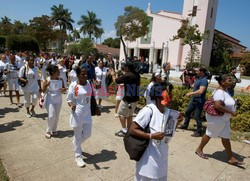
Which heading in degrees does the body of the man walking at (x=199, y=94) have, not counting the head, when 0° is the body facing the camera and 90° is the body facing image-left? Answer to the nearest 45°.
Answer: approximately 90°

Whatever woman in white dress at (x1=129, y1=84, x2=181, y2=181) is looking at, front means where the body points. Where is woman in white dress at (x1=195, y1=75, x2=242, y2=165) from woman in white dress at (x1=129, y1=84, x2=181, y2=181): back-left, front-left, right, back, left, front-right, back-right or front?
left

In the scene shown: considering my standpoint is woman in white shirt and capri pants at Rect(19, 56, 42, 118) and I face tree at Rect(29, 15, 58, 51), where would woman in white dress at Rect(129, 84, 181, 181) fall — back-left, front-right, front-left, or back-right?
back-right

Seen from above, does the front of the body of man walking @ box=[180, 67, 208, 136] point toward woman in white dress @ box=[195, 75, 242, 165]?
no

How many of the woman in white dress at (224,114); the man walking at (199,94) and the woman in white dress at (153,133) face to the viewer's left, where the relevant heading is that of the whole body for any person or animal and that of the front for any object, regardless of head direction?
1

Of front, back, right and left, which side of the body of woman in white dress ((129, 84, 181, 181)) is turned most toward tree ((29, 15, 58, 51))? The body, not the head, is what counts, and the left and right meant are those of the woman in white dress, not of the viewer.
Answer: back

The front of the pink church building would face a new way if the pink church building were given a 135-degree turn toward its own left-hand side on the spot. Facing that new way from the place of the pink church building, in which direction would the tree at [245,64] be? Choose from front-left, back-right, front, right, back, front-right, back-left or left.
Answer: front

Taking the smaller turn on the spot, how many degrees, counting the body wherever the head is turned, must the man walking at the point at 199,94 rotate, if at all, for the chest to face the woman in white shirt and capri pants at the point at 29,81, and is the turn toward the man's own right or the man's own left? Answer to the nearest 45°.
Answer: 0° — they already face them

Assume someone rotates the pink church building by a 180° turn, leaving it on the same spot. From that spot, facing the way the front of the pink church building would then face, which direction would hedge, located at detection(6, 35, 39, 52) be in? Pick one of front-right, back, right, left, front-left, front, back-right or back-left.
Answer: back-left

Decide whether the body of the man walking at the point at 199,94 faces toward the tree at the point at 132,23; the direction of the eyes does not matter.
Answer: no

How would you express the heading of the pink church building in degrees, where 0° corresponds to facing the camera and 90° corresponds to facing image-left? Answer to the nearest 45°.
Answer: approximately 45°
